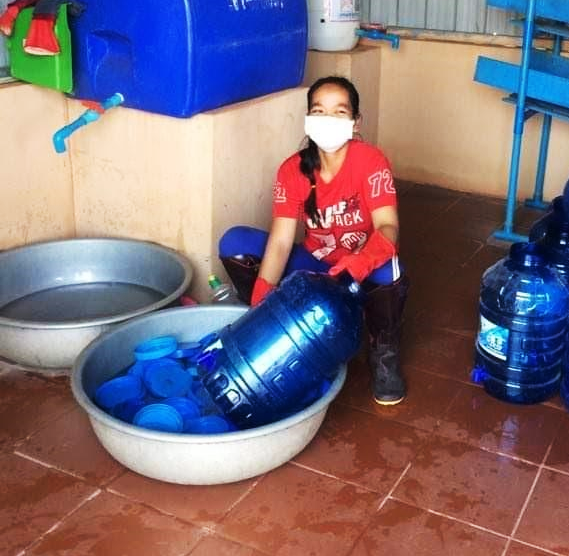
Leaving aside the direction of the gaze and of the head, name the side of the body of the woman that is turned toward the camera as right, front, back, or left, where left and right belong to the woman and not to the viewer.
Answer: front

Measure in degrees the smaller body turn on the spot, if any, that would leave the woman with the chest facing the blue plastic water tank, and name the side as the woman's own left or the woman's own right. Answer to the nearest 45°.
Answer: approximately 135° to the woman's own right

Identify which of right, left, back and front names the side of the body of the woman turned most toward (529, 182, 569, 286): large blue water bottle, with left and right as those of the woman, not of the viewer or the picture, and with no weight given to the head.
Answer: left

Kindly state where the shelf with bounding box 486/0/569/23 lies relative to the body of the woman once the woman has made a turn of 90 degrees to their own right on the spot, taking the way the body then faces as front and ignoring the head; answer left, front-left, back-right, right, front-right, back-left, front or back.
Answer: back-right

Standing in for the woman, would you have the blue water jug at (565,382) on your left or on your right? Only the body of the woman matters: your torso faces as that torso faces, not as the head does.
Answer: on your left

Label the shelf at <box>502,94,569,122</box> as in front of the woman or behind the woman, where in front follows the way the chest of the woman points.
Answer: behind

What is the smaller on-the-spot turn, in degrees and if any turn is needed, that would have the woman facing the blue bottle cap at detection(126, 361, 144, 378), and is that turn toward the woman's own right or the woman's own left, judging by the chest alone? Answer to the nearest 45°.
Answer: approximately 45° to the woman's own right
